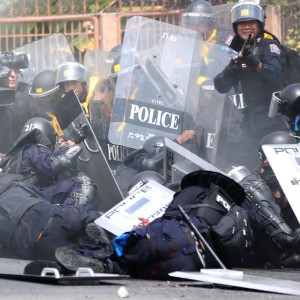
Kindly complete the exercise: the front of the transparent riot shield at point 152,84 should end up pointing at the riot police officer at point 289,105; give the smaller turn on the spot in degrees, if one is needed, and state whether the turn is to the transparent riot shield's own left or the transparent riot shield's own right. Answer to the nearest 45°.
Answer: approximately 45° to the transparent riot shield's own left

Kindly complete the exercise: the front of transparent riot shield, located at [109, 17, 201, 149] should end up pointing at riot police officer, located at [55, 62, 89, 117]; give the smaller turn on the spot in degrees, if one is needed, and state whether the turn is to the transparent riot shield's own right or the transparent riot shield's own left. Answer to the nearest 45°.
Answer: approximately 90° to the transparent riot shield's own right

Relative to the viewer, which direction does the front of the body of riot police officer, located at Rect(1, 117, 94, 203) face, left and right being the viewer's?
facing to the right of the viewer

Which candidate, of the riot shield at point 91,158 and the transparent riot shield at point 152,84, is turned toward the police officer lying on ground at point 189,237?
the transparent riot shield

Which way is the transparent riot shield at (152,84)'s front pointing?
toward the camera

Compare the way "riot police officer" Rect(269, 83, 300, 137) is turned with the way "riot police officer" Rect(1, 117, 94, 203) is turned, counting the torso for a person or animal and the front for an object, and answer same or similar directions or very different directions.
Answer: very different directions

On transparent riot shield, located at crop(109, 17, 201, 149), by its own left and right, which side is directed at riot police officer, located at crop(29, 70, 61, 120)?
right
